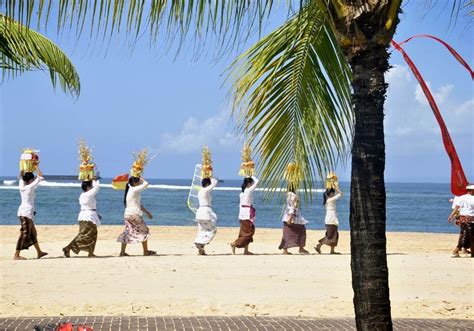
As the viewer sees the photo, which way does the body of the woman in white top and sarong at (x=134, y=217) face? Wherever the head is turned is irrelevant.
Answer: to the viewer's right

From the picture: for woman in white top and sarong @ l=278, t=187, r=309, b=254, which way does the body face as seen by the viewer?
to the viewer's right

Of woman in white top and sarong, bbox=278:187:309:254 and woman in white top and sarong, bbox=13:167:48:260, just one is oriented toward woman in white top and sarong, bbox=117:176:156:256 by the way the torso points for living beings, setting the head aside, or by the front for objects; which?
woman in white top and sarong, bbox=13:167:48:260

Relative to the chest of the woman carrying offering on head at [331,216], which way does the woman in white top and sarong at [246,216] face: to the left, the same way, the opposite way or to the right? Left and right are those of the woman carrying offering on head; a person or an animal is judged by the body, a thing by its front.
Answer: the same way

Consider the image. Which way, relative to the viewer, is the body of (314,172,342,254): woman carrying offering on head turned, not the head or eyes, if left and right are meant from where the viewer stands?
facing to the right of the viewer

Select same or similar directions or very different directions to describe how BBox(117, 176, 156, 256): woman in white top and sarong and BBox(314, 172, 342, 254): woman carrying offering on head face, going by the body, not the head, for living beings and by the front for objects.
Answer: same or similar directions

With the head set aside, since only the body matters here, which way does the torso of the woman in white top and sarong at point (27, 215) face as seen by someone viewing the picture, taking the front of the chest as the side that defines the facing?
to the viewer's right

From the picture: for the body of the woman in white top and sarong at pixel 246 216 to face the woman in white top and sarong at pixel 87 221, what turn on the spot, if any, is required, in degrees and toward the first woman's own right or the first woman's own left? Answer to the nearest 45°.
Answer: approximately 180°

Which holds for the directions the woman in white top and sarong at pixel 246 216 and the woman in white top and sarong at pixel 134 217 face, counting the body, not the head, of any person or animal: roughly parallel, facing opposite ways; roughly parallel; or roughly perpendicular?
roughly parallel

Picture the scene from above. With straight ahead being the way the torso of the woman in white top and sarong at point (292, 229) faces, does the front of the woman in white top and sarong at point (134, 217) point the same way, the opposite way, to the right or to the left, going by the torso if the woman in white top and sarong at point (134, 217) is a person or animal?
the same way

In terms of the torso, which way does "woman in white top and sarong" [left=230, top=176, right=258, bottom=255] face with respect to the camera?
to the viewer's right
